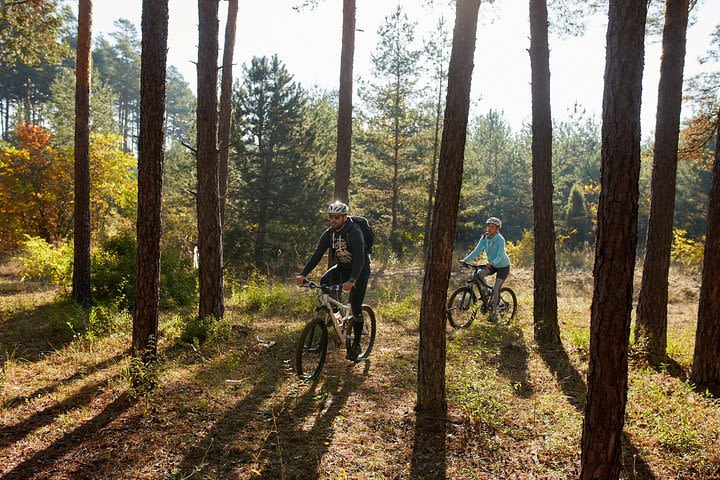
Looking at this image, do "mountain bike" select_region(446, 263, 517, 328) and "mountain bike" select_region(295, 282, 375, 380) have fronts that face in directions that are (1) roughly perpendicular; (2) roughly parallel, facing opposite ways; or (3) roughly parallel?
roughly parallel

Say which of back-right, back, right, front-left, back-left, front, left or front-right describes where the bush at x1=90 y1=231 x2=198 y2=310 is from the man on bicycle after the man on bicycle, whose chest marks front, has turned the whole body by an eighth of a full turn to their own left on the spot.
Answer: back-right

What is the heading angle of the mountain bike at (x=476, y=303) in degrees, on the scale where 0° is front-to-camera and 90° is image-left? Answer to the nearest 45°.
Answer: approximately 45°

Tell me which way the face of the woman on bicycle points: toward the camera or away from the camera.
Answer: toward the camera

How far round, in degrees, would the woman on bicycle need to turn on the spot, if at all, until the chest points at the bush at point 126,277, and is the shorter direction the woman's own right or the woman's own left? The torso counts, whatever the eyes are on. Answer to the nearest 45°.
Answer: approximately 45° to the woman's own right

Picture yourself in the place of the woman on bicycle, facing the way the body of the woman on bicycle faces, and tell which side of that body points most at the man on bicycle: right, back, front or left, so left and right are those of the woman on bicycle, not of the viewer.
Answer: front

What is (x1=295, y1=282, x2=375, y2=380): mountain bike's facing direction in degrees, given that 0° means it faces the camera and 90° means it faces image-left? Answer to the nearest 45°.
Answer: approximately 45°

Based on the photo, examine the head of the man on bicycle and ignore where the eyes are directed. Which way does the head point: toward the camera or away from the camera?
toward the camera

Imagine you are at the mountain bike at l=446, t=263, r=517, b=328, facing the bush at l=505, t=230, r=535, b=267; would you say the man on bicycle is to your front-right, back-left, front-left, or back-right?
back-left

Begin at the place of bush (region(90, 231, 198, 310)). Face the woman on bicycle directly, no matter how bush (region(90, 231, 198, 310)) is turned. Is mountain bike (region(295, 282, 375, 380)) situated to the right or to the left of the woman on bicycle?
right

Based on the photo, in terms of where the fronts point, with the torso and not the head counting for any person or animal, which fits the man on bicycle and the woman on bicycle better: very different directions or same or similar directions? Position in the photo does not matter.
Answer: same or similar directions

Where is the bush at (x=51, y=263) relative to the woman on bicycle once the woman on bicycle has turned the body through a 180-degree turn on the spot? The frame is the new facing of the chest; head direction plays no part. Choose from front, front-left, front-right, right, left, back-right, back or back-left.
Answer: back-left

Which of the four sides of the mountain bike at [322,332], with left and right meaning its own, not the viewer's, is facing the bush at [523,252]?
back

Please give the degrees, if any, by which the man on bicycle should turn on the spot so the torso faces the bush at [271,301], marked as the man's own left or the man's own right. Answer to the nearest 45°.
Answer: approximately 135° to the man's own right

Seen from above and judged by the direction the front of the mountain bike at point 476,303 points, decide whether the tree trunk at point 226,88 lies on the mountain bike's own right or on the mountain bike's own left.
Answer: on the mountain bike's own right

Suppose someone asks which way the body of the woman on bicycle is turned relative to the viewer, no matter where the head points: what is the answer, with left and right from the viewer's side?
facing the viewer and to the left of the viewer

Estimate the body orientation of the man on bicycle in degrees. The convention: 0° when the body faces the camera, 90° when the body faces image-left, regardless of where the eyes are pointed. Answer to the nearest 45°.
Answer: approximately 45°

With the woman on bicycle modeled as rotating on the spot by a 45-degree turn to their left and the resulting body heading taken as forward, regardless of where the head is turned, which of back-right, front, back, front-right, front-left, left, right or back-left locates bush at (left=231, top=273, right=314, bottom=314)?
right

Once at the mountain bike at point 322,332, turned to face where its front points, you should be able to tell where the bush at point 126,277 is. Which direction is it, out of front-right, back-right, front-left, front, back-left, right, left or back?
right
